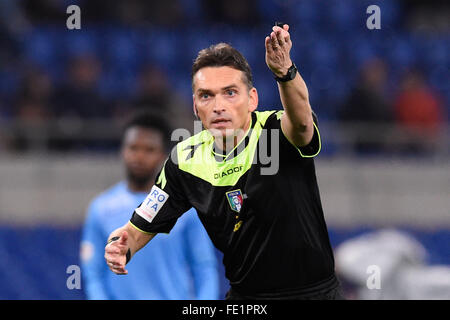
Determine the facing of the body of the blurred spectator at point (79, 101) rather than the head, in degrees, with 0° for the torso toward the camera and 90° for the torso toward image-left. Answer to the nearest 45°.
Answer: approximately 0°

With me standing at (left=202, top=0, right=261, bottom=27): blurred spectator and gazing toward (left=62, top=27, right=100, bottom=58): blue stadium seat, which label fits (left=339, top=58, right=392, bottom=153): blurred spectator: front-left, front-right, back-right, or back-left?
back-left

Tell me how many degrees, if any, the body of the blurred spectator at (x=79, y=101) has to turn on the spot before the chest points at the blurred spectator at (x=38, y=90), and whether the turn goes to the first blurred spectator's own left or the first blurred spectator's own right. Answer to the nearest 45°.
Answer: approximately 135° to the first blurred spectator's own right

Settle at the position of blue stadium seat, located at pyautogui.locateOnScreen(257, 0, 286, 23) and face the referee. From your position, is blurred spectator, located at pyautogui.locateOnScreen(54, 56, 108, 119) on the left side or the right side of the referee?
right

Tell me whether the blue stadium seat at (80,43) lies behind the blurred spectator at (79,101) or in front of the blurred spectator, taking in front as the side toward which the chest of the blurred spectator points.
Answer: behind

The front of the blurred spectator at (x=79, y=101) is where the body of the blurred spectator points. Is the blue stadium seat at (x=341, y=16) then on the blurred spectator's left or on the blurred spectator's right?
on the blurred spectator's left

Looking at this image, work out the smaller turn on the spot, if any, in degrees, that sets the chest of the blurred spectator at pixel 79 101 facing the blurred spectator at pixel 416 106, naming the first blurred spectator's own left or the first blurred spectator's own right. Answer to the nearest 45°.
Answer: approximately 90° to the first blurred spectator's own left

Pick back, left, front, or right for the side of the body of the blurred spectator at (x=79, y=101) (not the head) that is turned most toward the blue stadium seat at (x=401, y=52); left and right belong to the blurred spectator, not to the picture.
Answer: left
